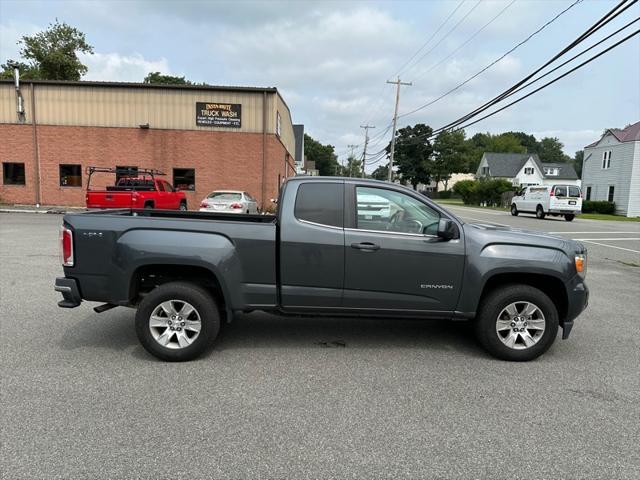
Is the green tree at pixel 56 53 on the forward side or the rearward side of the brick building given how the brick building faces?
on the rearward side

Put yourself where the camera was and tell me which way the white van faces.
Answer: facing away from the viewer and to the left of the viewer

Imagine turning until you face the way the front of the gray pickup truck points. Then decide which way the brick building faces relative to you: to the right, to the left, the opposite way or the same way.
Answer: to the right

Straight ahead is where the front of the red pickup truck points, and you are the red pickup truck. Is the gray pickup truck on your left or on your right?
on your right

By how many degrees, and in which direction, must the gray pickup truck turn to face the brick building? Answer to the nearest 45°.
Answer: approximately 135° to its left

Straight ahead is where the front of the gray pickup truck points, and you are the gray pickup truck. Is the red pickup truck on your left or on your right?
on your left

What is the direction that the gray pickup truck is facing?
to the viewer's right

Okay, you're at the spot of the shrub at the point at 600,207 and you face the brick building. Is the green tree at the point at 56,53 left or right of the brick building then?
right

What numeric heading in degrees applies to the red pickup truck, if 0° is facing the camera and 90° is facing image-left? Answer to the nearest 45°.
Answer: approximately 225°

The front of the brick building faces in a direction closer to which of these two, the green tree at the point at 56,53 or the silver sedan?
the silver sedan

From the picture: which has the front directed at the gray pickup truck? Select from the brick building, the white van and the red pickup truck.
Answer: the brick building

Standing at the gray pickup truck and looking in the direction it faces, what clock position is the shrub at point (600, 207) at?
The shrub is roughly at 10 o'clock from the gray pickup truck.

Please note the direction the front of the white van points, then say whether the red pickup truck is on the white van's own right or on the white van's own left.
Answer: on the white van's own left
